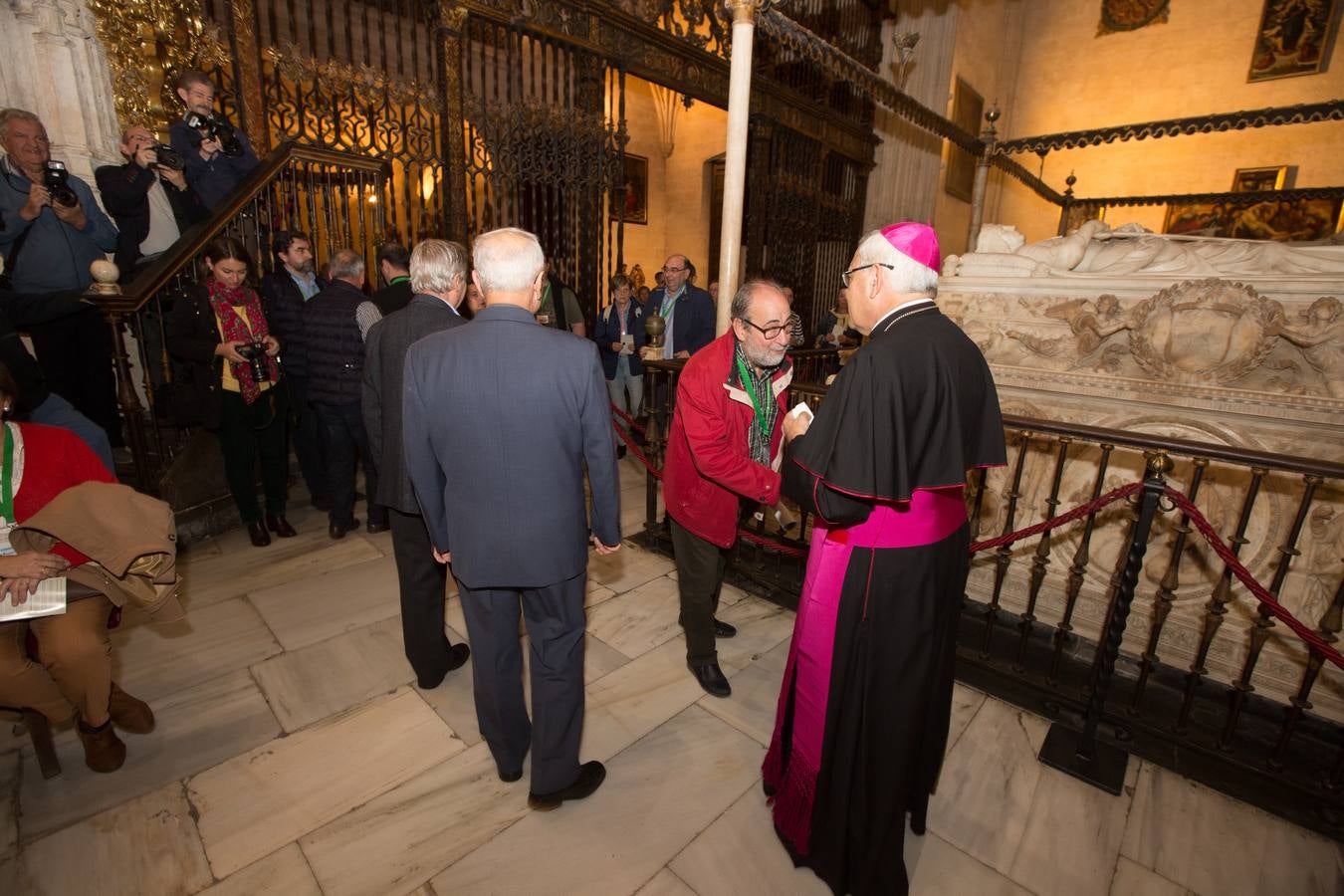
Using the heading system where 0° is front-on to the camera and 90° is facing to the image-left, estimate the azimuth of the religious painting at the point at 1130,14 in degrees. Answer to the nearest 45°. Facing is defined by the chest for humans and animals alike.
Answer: approximately 45°

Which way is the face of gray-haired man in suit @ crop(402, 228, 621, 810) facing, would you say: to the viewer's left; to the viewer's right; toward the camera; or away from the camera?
away from the camera

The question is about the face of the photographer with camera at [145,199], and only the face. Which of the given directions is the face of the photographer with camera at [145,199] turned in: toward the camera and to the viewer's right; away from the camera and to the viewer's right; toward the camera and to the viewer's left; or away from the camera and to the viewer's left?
toward the camera and to the viewer's right

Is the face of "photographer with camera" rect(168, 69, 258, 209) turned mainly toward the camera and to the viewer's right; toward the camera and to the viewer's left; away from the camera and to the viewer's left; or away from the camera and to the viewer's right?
toward the camera and to the viewer's right

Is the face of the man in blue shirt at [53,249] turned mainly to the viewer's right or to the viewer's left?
to the viewer's right

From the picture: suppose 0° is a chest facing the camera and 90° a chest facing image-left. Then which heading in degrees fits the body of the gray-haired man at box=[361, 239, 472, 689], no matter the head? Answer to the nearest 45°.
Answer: approximately 225°

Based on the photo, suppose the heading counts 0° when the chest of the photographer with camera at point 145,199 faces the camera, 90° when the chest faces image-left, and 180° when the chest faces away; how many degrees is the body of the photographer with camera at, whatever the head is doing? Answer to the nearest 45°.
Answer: approximately 315°

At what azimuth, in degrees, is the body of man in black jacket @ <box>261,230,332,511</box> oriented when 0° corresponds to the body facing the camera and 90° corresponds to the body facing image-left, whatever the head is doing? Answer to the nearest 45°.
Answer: approximately 315°
